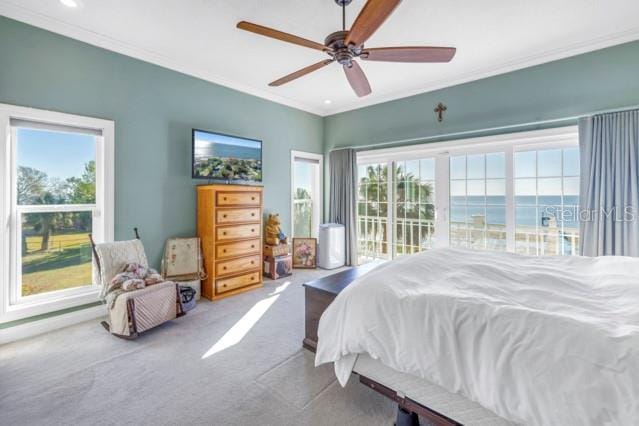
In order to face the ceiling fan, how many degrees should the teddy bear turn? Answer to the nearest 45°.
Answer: approximately 45° to its right

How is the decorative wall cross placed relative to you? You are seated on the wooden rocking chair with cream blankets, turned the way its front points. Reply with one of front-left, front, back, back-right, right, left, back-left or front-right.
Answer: front-left

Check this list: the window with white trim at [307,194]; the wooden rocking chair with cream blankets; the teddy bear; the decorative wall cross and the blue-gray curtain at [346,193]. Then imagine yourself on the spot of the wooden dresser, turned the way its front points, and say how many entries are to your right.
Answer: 1

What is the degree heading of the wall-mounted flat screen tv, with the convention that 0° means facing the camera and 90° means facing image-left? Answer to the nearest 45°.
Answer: approximately 315°

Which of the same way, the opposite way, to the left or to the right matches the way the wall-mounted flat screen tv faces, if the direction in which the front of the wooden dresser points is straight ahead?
the same way

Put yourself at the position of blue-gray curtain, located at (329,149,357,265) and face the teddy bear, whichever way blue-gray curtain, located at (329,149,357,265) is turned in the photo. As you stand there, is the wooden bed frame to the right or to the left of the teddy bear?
left

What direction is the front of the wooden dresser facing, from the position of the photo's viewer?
facing the viewer and to the right of the viewer

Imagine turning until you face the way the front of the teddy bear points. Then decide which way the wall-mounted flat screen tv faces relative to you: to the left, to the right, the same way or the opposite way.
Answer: the same way

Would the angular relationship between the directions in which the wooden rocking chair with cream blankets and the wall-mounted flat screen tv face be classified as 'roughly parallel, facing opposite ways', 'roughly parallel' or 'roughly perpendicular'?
roughly parallel

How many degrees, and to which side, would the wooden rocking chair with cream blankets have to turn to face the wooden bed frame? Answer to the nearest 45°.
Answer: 0° — it already faces it

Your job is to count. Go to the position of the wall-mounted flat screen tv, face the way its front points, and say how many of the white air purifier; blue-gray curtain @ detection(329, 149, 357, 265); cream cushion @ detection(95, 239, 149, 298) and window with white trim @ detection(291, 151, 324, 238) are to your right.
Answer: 1

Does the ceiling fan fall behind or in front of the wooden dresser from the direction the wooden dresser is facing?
in front

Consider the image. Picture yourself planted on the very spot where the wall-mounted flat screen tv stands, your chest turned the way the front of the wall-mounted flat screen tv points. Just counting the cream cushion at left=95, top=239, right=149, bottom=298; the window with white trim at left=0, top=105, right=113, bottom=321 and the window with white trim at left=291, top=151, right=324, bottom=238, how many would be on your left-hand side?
1

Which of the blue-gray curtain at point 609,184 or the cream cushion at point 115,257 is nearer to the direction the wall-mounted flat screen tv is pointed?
the blue-gray curtain

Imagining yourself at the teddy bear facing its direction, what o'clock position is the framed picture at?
The framed picture is roughly at 9 o'clock from the teddy bear.

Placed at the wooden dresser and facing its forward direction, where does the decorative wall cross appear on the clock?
The decorative wall cross is roughly at 11 o'clock from the wooden dresser.

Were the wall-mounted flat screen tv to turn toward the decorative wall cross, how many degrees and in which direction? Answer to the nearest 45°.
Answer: approximately 45° to its left

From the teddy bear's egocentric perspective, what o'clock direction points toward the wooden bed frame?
The wooden bed frame is roughly at 1 o'clock from the teddy bear.

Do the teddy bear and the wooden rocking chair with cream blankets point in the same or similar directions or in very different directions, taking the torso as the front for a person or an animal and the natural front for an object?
same or similar directions
